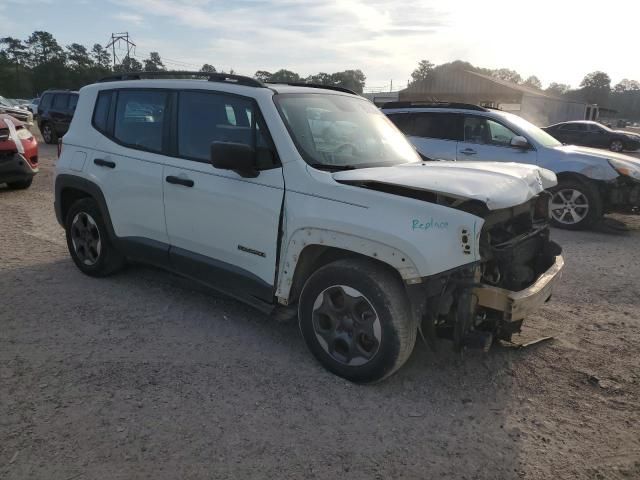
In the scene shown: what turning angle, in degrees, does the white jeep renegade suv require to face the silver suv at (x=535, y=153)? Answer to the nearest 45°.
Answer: approximately 90° to its left

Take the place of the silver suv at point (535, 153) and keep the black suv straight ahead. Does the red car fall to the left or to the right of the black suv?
left

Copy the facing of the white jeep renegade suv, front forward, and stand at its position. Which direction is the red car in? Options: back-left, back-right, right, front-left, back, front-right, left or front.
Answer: back

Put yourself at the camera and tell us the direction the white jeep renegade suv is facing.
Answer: facing the viewer and to the right of the viewer

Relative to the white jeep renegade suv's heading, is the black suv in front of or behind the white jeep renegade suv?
behind
